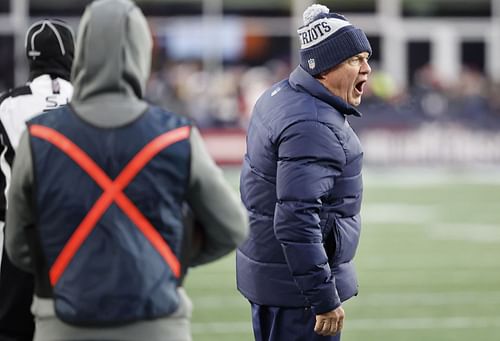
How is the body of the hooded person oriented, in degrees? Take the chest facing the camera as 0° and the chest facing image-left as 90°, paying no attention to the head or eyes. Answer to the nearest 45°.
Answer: approximately 180°

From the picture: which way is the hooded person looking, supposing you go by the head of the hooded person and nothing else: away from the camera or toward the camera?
away from the camera
